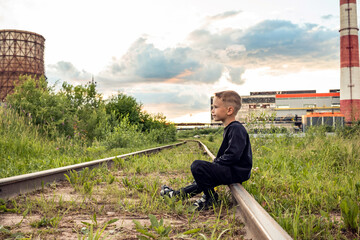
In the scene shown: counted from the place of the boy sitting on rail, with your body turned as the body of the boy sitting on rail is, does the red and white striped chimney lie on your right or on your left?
on your right

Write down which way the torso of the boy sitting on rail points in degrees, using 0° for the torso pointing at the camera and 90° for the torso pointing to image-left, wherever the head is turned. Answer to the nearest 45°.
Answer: approximately 90°

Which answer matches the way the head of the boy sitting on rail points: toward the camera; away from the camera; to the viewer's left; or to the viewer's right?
to the viewer's left
